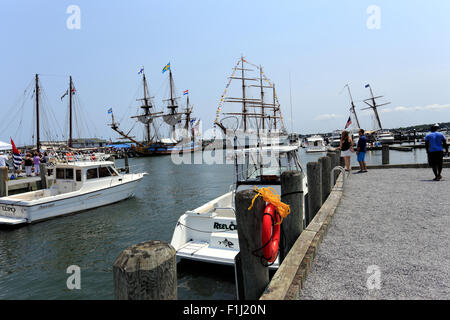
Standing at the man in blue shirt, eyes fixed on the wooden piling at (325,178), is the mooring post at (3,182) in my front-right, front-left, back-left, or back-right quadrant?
front-right

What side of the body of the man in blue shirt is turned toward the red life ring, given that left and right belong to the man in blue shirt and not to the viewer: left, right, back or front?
back

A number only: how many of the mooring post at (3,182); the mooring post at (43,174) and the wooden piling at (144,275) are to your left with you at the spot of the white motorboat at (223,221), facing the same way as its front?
2

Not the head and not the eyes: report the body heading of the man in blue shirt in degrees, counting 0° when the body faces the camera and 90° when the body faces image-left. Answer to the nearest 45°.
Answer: approximately 180°

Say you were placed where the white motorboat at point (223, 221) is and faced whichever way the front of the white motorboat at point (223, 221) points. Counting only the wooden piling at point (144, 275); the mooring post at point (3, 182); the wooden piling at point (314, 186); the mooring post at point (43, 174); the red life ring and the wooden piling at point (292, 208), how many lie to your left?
2

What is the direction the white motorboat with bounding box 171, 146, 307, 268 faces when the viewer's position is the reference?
facing away from the viewer and to the right of the viewer

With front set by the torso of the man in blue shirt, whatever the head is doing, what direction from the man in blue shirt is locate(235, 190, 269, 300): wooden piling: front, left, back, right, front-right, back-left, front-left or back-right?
back

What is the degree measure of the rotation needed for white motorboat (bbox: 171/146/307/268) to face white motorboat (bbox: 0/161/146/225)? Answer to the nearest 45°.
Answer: approximately 90° to its left
